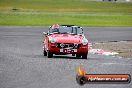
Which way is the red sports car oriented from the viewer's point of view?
toward the camera
